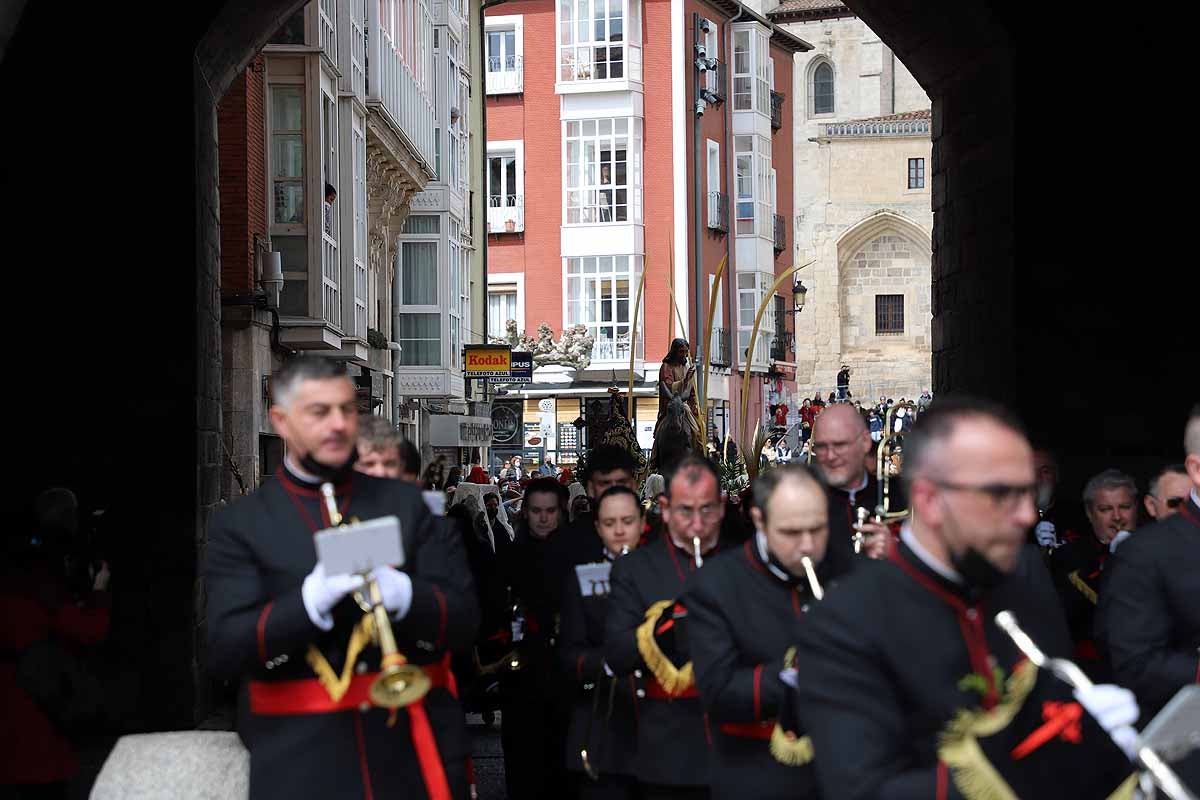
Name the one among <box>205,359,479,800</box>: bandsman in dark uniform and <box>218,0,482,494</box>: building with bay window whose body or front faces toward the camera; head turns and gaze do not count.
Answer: the bandsman in dark uniform

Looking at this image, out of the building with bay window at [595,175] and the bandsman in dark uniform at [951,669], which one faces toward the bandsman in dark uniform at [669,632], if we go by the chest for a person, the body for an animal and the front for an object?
the building with bay window

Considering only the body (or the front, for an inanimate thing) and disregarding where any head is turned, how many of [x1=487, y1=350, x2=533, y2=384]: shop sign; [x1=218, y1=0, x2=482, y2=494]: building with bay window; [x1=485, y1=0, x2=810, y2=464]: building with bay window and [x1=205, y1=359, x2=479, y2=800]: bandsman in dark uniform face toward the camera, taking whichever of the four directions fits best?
3

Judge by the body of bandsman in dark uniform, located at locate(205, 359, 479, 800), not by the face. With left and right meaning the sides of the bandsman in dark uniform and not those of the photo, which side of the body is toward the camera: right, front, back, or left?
front

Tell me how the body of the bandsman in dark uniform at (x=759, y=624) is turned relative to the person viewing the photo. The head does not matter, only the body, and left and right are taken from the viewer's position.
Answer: facing the viewer and to the right of the viewer

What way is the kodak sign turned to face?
toward the camera

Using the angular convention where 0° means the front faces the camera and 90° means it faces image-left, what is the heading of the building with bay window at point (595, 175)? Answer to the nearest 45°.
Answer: approximately 0°

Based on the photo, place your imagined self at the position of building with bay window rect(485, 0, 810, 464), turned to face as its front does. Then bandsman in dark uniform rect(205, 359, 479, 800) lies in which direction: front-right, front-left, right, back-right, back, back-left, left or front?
front

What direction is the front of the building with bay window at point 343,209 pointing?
to the viewer's right

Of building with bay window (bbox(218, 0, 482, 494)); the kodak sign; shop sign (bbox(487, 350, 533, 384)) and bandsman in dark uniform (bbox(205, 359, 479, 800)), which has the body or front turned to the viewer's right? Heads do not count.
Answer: the building with bay window

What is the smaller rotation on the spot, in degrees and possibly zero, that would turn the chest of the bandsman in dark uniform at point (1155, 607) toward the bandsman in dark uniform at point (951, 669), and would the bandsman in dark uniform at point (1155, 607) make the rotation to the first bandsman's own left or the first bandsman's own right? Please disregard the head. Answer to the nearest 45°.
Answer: approximately 45° to the first bandsman's own right

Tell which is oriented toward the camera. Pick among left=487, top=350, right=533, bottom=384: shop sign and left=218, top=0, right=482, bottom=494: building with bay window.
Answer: the shop sign

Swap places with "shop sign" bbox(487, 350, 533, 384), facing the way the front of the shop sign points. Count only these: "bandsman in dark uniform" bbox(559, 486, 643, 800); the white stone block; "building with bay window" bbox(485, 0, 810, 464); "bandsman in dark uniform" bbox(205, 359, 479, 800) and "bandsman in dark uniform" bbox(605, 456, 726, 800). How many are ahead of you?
4
